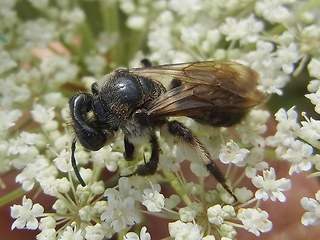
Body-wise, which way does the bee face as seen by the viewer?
to the viewer's left
